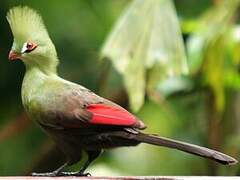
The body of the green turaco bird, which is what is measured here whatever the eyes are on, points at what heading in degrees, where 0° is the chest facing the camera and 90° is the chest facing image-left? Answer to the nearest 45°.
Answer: approximately 90°

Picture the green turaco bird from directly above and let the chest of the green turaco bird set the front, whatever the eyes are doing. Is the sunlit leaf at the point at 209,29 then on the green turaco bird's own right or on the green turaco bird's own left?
on the green turaco bird's own right

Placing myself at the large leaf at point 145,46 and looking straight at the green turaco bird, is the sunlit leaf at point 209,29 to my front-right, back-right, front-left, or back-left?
back-left

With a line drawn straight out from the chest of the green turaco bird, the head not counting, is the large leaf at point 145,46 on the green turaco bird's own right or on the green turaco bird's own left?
on the green turaco bird's own right
